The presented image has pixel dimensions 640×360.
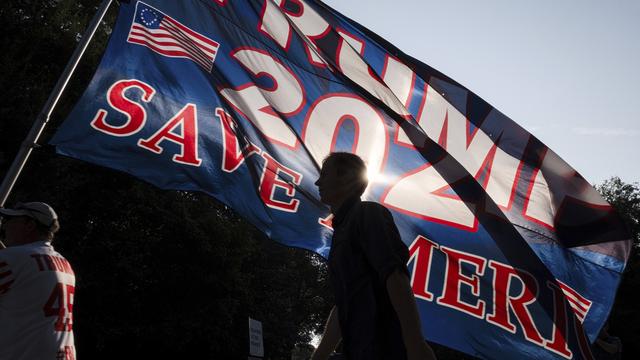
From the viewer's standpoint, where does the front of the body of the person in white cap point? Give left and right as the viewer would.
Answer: facing away from the viewer and to the left of the viewer

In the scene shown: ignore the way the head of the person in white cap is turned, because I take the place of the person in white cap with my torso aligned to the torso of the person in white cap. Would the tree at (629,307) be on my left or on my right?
on my right
